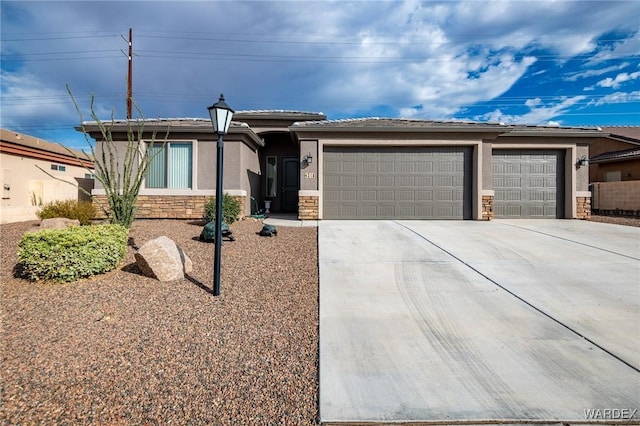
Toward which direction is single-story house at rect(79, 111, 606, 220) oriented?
toward the camera

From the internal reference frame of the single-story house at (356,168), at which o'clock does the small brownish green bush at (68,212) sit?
The small brownish green bush is roughly at 2 o'clock from the single-story house.

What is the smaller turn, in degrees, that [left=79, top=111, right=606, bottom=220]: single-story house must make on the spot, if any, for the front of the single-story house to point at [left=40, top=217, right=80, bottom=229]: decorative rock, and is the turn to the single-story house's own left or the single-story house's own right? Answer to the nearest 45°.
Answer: approximately 45° to the single-story house's own right

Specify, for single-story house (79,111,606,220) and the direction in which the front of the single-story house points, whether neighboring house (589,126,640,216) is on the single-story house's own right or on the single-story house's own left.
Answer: on the single-story house's own left

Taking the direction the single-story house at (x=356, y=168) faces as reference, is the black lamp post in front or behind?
in front

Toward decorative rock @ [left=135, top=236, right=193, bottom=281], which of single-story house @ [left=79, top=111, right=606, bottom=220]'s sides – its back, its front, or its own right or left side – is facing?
front

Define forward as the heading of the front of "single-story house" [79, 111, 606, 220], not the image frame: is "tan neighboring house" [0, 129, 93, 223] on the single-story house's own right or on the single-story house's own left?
on the single-story house's own right

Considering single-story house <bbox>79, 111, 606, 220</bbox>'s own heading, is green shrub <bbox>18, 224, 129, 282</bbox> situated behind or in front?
in front

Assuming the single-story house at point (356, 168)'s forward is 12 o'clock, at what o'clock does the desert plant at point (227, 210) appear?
The desert plant is roughly at 2 o'clock from the single-story house.
